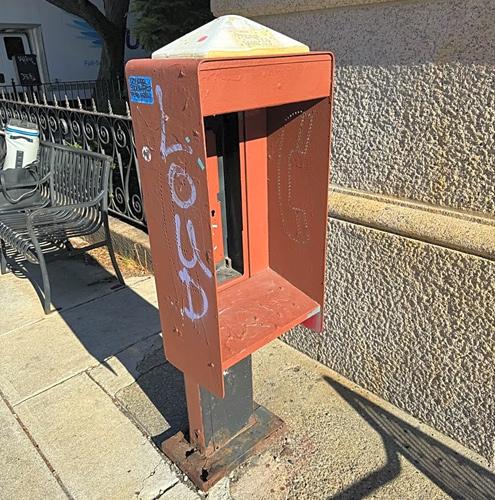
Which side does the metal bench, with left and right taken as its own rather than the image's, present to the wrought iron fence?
back
